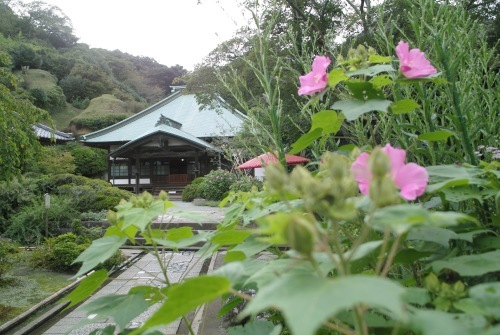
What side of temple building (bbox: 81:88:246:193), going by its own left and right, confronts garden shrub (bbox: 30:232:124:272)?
front

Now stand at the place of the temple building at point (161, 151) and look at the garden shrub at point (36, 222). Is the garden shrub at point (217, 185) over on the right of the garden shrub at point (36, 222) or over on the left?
left

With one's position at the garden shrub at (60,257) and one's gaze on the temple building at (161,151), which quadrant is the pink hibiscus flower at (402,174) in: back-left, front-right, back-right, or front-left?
back-right

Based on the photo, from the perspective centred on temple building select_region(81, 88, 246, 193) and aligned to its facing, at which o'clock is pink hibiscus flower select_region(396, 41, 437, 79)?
The pink hibiscus flower is roughly at 12 o'clock from the temple building.

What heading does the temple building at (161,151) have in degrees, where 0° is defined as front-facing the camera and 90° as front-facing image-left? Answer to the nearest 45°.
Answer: approximately 0°

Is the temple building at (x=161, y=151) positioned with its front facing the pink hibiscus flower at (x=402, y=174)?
yes

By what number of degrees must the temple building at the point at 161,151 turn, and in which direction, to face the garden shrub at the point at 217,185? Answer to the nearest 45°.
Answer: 0° — it already faces it

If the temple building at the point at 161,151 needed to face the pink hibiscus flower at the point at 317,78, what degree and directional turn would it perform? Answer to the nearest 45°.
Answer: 0° — it already faces it

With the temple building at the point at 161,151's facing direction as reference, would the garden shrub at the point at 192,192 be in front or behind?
in front
